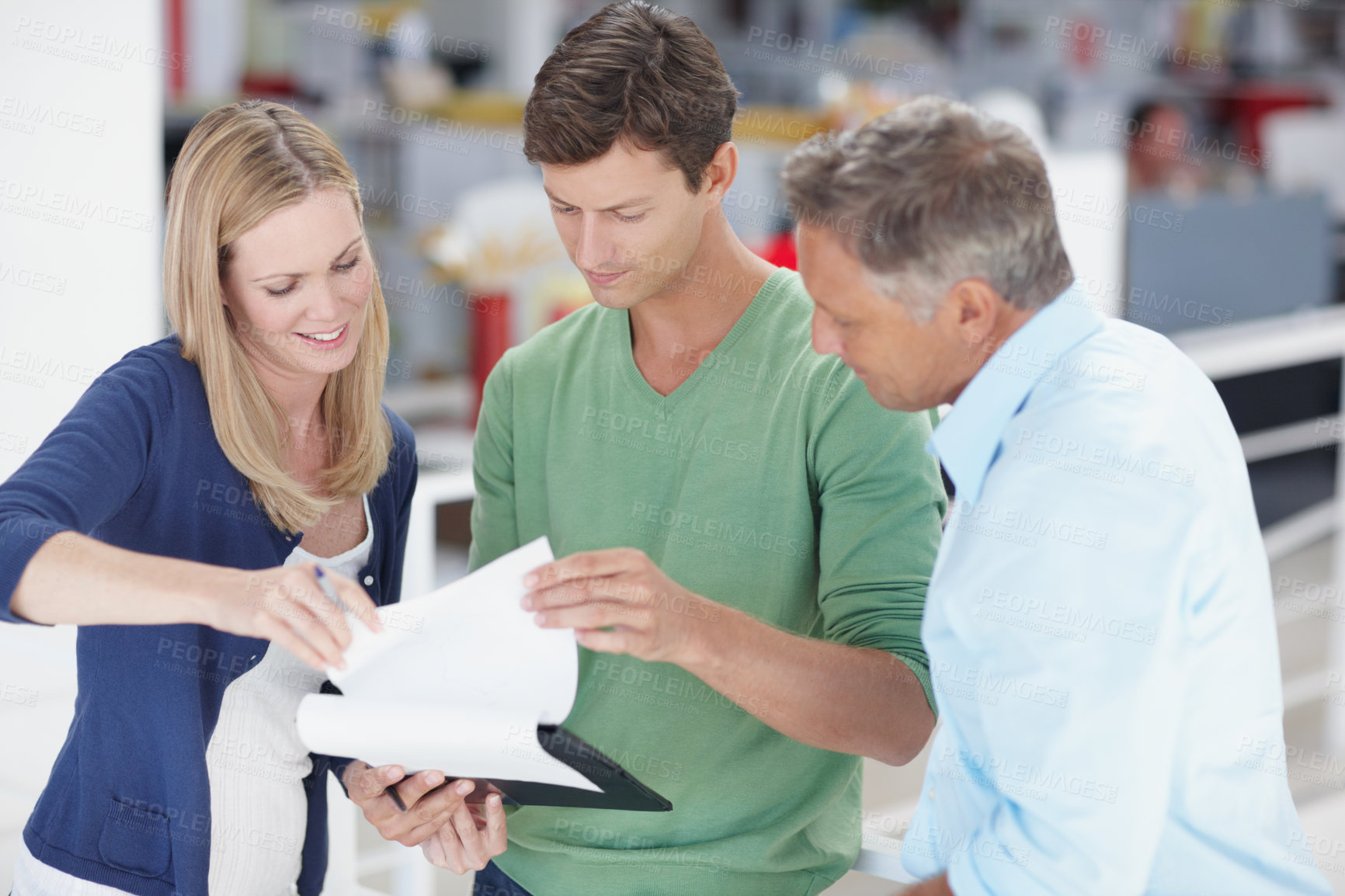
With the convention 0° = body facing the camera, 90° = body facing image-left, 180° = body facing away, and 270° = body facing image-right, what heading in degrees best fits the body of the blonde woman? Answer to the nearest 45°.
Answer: approximately 315°

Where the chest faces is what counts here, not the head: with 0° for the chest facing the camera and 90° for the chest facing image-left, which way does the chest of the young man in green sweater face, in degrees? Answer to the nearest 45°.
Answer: approximately 45°

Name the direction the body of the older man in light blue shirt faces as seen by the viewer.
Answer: to the viewer's left

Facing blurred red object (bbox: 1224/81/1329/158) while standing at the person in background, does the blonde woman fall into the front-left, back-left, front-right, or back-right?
back-right

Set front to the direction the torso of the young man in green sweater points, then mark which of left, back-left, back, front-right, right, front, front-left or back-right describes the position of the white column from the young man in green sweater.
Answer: right

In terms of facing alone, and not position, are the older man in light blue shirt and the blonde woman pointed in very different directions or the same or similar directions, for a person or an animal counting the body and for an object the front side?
very different directions

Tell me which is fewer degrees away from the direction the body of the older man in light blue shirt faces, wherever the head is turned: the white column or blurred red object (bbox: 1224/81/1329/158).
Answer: the white column

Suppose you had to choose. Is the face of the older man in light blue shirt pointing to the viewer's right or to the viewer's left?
to the viewer's left

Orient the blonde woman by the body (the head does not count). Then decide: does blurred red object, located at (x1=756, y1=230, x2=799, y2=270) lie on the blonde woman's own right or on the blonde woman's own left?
on the blonde woman's own left
